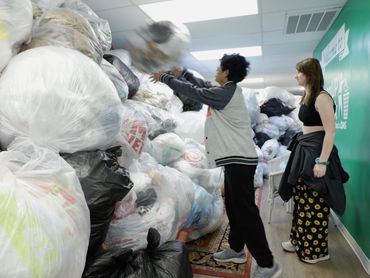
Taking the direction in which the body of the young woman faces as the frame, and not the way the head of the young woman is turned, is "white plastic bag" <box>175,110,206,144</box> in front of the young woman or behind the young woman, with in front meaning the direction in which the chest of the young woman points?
in front

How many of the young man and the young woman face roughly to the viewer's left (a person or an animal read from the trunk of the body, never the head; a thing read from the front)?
2

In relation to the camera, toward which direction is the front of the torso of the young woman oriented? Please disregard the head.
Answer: to the viewer's left

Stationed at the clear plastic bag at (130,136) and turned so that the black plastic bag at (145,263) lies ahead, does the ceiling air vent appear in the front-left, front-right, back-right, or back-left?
back-left

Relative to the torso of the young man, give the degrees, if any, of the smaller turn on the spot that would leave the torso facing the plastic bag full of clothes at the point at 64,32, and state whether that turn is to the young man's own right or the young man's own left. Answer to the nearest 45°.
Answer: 0° — they already face it

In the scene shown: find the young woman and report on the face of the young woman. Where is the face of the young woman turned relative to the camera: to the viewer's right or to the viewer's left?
to the viewer's left

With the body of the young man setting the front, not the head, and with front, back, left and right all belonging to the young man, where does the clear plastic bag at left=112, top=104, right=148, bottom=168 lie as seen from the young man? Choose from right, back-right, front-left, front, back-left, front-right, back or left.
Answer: front

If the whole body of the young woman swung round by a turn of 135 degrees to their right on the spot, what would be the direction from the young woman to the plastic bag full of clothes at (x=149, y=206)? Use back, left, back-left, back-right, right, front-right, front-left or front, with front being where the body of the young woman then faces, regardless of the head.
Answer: back

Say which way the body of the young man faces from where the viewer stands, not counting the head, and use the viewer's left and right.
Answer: facing to the left of the viewer

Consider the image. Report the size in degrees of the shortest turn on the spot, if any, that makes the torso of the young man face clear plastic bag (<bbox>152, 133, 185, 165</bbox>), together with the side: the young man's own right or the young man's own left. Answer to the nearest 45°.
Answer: approximately 45° to the young man's own right

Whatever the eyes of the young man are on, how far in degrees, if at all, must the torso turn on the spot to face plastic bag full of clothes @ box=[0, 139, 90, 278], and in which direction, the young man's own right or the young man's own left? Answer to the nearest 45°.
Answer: approximately 45° to the young man's own left

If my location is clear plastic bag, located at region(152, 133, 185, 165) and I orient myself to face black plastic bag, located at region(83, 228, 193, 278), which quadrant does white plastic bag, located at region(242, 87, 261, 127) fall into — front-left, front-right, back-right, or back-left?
back-left

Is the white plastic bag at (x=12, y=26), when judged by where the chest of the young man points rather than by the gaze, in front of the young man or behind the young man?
in front

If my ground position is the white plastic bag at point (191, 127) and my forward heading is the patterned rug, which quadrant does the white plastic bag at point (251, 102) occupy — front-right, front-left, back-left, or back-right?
back-left

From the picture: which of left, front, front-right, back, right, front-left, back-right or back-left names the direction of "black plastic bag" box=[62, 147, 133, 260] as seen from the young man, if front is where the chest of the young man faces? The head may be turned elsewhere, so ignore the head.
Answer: front-left
